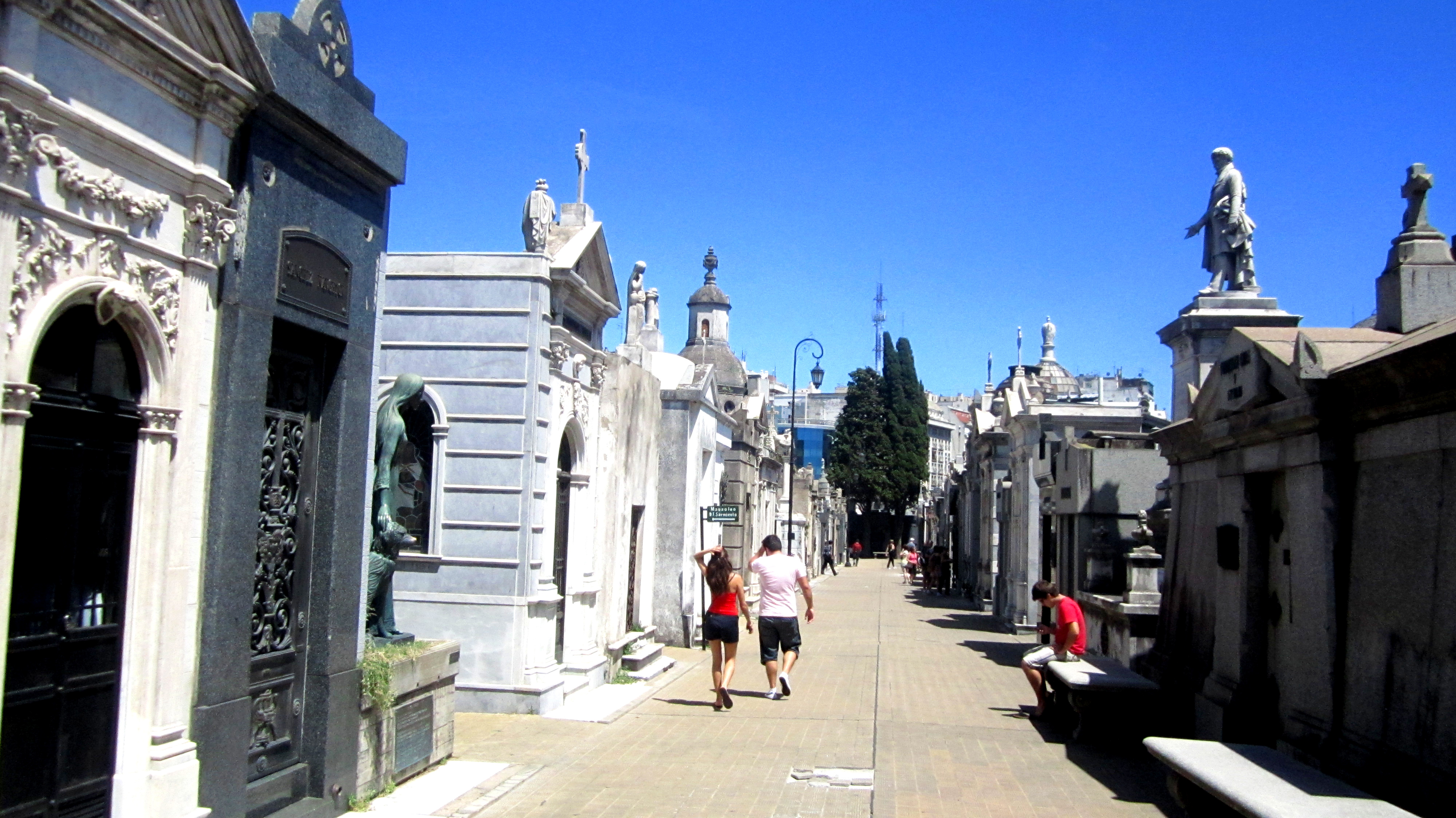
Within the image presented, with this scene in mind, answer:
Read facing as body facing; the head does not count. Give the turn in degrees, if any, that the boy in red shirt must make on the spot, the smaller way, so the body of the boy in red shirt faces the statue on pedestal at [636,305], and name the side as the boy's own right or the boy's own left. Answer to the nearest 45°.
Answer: approximately 45° to the boy's own right

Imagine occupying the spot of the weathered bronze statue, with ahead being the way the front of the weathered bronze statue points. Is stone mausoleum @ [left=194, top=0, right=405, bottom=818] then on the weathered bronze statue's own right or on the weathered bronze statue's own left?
on the weathered bronze statue's own right

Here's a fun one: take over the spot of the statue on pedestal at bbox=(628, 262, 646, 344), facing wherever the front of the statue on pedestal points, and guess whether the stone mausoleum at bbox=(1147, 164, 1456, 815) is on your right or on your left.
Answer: on your right

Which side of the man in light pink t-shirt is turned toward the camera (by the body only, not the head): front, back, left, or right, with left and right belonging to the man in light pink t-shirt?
back

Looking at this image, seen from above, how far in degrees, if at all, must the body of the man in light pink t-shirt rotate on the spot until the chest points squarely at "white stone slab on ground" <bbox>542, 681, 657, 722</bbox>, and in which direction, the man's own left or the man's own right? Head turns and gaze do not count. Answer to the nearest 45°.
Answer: approximately 90° to the man's own left

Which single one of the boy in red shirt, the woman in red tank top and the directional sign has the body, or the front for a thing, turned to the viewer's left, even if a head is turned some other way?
the boy in red shirt

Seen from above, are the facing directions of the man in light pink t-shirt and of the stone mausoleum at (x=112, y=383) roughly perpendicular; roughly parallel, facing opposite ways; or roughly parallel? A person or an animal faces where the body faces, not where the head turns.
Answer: roughly perpendicular

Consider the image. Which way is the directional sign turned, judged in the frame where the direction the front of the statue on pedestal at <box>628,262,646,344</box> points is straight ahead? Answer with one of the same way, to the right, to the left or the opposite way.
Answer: to the right

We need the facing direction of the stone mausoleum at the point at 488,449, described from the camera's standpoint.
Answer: facing to the right of the viewer

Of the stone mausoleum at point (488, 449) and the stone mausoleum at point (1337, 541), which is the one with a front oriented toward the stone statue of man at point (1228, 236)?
the stone mausoleum at point (488, 449)

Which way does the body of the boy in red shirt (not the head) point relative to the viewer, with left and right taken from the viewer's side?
facing to the left of the viewer

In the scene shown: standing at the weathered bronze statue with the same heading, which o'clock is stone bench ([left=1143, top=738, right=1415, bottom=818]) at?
The stone bench is roughly at 1 o'clock from the weathered bronze statue.

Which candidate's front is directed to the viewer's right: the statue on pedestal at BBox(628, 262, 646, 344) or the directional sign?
the statue on pedestal

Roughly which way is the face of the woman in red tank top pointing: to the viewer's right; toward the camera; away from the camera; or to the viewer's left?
away from the camera

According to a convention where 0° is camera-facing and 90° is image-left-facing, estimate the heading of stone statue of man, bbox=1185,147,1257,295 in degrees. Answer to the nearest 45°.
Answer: approximately 45°
